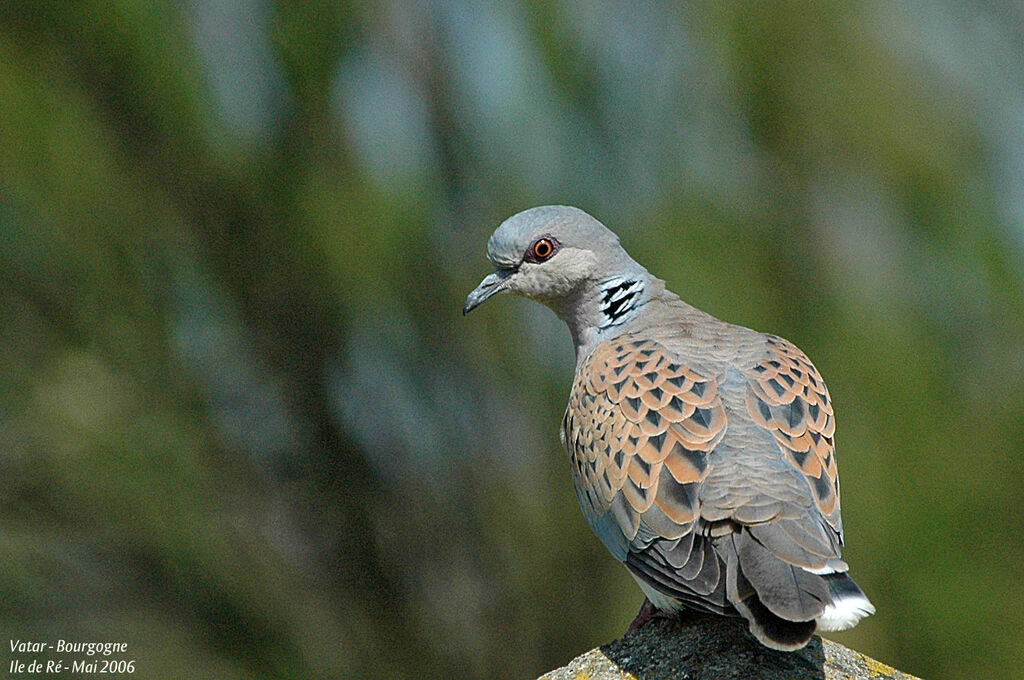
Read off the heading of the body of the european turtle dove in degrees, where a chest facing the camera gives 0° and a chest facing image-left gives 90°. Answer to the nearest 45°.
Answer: approximately 135°
